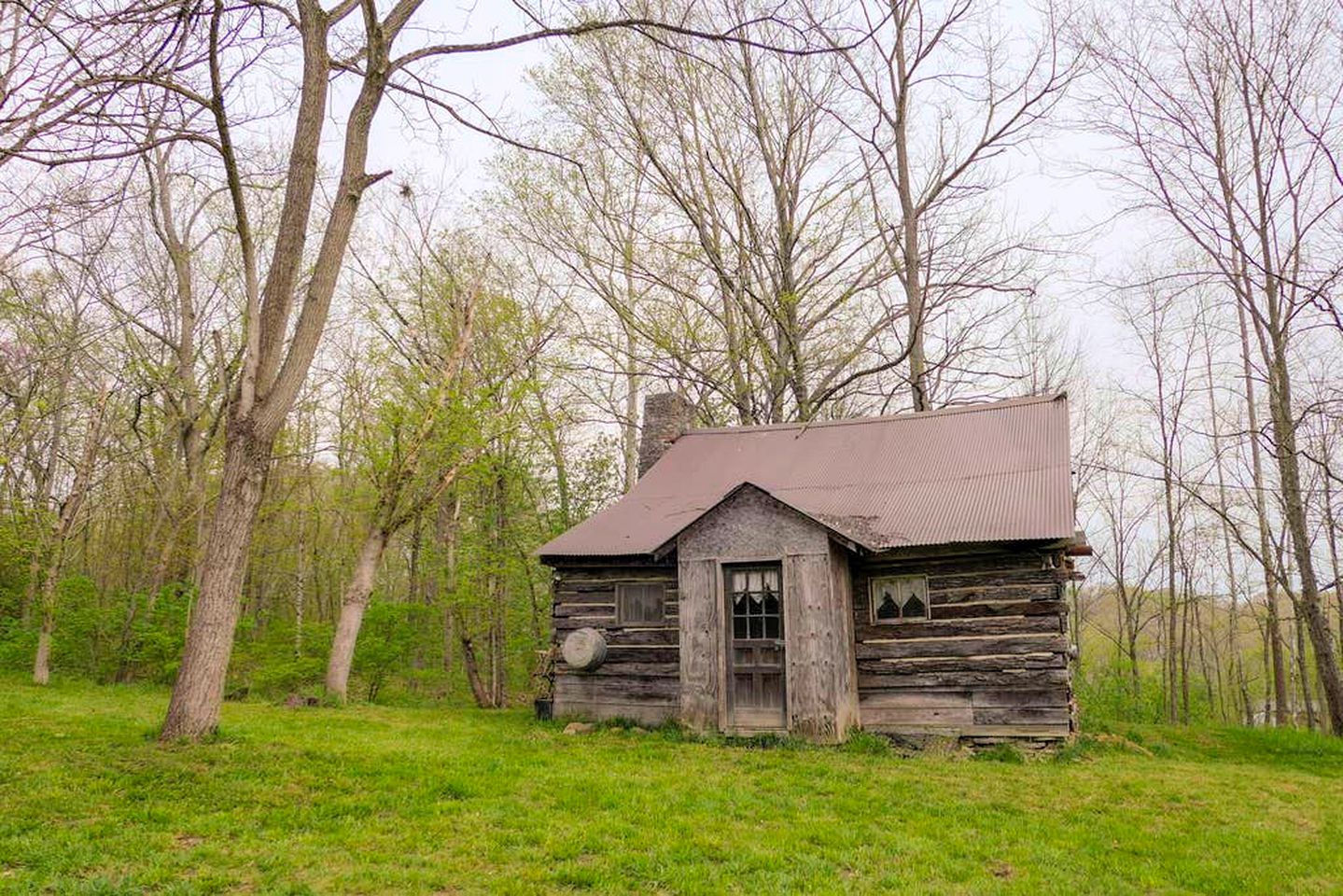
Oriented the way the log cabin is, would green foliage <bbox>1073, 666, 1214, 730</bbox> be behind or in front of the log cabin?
behind

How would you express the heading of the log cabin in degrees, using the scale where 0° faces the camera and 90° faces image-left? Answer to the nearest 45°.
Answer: approximately 0°

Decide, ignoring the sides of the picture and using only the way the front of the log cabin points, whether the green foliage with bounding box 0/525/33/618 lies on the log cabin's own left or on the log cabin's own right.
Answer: on the log cabin's own right
